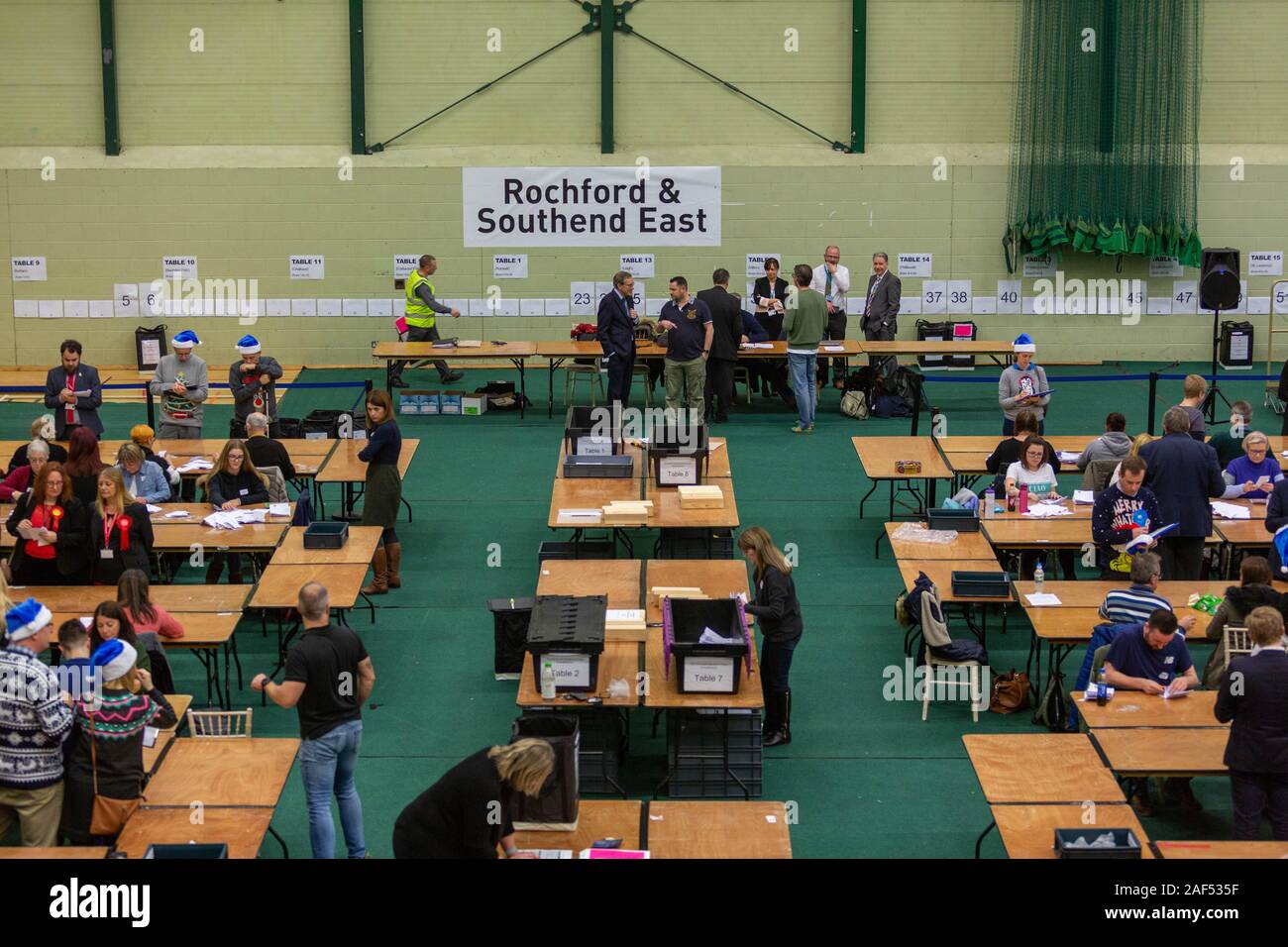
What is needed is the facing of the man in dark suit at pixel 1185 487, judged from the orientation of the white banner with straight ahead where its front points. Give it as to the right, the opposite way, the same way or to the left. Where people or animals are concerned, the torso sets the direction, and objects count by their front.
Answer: the opposite way

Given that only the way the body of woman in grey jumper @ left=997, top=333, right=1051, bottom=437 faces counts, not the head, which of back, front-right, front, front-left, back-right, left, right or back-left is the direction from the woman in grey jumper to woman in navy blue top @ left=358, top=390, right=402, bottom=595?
front-right

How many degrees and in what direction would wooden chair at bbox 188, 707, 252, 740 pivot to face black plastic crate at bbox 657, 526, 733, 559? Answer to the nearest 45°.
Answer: approximately 135° to its left

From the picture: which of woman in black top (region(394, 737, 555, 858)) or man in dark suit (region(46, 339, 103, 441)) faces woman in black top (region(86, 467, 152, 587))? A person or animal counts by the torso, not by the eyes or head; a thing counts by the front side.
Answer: the man in dark suit

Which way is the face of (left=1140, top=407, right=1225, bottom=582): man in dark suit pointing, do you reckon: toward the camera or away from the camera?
away from the camera

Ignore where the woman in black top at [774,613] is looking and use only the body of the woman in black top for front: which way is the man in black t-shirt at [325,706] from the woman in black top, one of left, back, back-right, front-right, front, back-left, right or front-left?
front-left

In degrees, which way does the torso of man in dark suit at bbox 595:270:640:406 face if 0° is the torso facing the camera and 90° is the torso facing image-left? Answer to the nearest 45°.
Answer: approximately 315°

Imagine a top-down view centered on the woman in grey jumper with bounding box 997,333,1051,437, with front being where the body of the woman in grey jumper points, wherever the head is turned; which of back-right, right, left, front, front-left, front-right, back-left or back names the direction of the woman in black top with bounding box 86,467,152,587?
front-right

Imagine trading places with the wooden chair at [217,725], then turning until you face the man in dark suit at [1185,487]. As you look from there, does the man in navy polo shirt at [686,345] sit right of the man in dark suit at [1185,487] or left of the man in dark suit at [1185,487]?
left

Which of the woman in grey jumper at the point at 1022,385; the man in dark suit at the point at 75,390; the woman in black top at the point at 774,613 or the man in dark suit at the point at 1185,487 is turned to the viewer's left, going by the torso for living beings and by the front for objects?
the woman in black top
